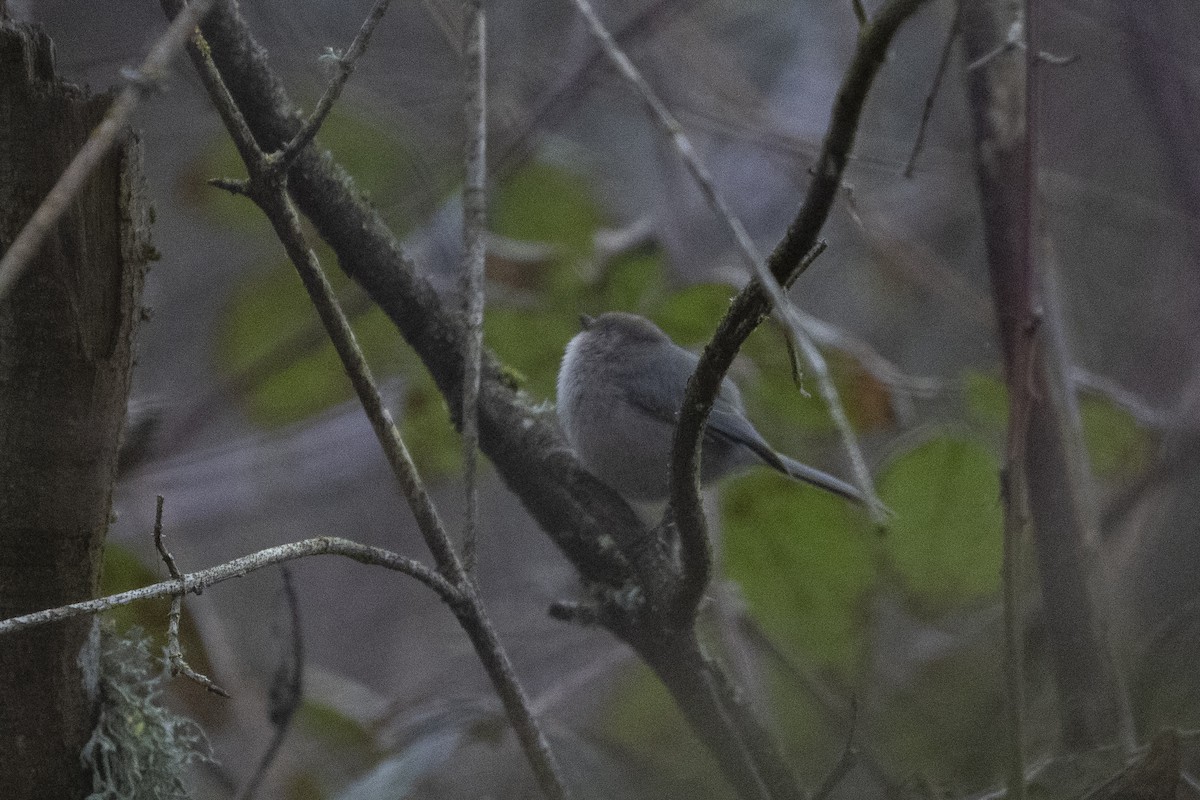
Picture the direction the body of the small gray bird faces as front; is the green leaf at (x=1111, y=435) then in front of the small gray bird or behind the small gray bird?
behind

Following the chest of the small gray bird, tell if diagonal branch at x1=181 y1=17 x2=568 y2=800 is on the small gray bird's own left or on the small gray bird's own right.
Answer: on the small gray bird's own left

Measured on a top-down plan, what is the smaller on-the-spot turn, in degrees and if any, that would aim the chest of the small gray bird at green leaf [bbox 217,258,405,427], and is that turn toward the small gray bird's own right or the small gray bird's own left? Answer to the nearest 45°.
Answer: approximately 45° to the small gray bird's own left

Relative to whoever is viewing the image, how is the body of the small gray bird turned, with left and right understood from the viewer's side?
facing to the left of the viewer

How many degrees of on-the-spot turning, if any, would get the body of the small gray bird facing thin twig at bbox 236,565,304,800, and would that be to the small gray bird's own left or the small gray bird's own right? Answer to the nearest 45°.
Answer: approximately 45° to the small gray bird's own left

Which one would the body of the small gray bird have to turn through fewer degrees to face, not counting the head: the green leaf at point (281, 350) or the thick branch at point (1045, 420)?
the green leaf
